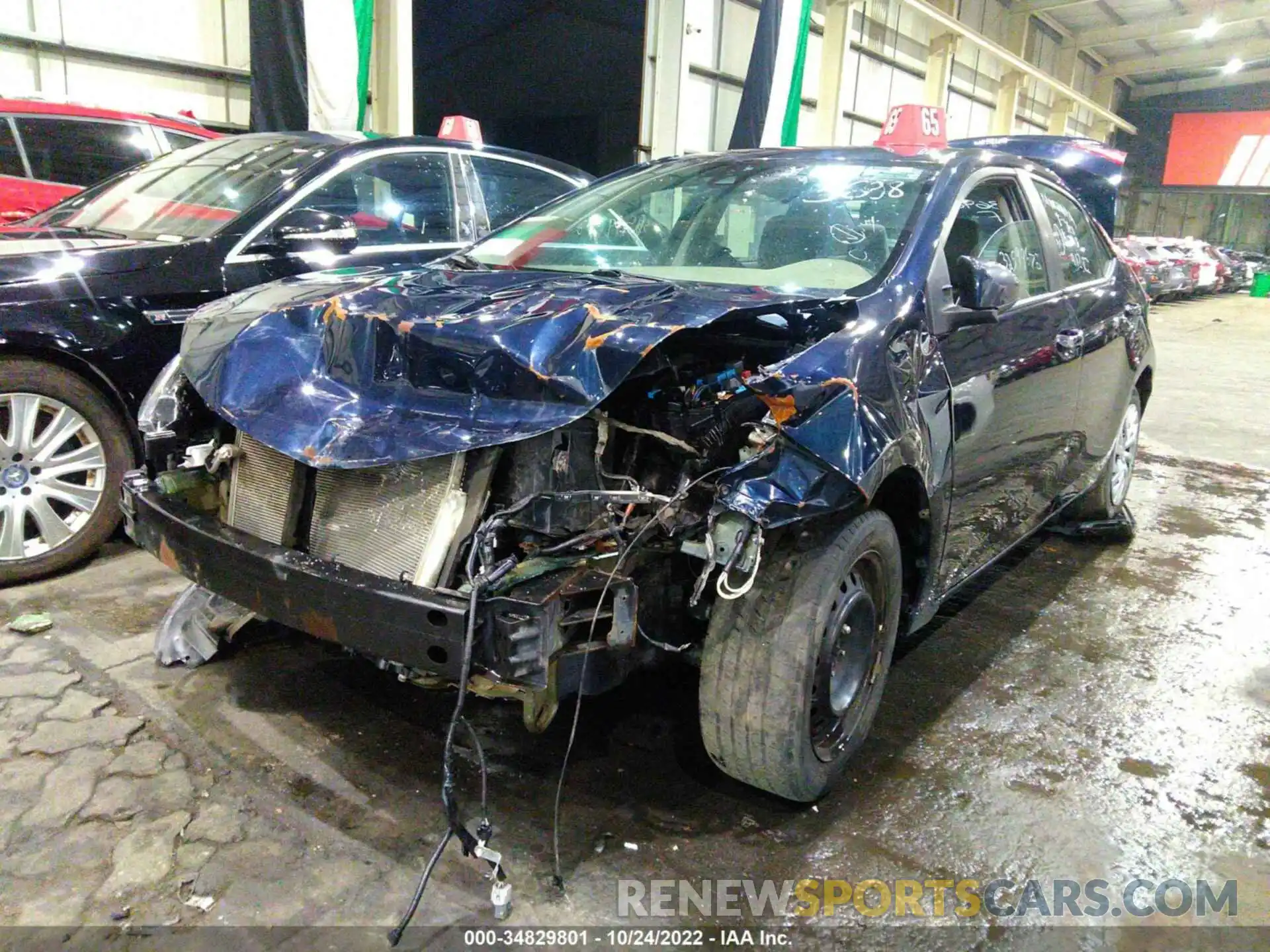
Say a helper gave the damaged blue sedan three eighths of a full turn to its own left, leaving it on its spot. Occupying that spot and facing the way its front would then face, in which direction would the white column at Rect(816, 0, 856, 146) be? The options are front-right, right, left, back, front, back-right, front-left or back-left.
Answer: left

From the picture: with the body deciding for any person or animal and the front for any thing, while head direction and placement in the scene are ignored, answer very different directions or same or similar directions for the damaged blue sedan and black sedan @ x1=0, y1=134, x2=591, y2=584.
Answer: same or similar directions

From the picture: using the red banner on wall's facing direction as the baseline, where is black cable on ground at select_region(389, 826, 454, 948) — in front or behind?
in front

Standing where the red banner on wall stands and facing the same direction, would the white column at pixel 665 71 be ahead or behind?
ahead

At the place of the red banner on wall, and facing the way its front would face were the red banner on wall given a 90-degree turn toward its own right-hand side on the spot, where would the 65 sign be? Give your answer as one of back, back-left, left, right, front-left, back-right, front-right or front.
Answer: left

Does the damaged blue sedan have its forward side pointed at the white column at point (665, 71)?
no

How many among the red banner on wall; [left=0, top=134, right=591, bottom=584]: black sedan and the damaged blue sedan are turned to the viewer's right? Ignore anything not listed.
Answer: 0

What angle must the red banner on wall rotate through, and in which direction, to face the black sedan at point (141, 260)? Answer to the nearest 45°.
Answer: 0° — it already faces it

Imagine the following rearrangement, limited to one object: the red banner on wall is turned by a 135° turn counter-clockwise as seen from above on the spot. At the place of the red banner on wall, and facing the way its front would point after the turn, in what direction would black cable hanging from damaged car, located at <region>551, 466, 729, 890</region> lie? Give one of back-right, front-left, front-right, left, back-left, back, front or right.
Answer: back-right

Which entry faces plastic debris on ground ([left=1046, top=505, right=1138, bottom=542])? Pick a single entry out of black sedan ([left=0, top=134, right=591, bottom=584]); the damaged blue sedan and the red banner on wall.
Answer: the red banner on wall

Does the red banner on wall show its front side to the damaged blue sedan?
yes

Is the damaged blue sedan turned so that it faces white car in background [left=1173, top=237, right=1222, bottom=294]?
no

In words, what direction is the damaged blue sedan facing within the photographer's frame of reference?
facing the viewer and to the left of the viewer

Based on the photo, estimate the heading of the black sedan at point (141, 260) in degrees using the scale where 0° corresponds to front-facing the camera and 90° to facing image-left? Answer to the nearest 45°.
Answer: approximately 45°

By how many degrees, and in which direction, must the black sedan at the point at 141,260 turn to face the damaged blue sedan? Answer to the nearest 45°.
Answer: approximately 90° to its left

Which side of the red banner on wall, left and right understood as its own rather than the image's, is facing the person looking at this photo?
front

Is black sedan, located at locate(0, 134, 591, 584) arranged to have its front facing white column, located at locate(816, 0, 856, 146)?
no
